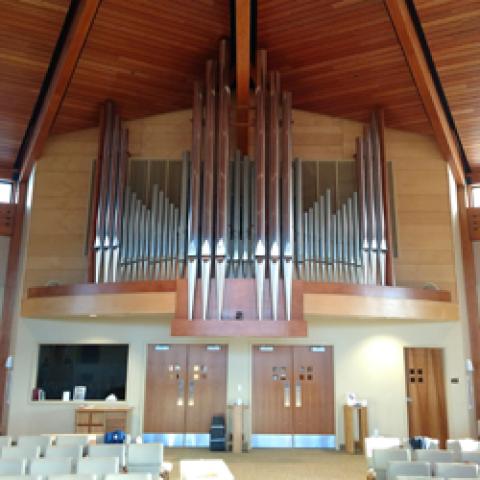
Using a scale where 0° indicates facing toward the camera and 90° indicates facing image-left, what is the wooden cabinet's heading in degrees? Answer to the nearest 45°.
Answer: approximately 0°

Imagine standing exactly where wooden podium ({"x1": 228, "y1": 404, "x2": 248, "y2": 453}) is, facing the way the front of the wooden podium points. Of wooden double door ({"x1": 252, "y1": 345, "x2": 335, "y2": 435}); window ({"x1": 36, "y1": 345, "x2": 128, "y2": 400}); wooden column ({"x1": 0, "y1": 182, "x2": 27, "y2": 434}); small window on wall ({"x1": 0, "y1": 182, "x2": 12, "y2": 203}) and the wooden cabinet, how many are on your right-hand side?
4

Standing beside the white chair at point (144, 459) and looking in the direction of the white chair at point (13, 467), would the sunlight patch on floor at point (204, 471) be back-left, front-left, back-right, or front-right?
back-left
